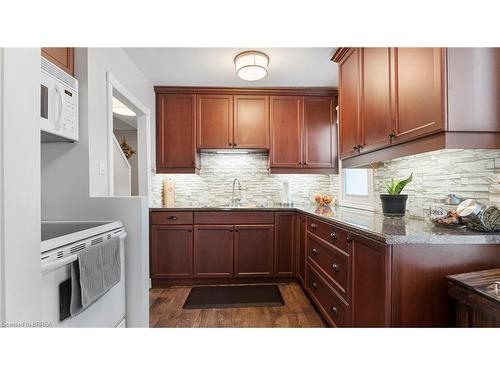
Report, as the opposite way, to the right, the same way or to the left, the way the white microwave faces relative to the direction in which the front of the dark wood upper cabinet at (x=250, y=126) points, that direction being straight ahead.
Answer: to the left

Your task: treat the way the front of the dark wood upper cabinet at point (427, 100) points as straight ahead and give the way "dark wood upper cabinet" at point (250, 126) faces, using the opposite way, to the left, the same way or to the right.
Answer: to the left

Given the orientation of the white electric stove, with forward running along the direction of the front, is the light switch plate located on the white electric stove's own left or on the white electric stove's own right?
on the white electric stove's own left

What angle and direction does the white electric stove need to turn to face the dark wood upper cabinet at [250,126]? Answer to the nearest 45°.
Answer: approximately 90° to its left

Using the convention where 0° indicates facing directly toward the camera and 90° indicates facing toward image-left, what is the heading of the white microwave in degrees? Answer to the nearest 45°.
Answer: approximately 315°

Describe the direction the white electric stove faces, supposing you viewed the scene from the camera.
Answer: facing the viewer and to the right of the viewer

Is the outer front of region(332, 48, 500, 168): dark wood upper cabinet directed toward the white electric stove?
yes

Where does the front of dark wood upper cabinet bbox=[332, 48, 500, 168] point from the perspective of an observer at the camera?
facing the viewer and to the left of the viewer

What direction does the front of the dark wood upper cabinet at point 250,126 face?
toward the camera

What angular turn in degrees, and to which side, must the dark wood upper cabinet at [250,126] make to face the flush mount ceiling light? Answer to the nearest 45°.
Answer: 0° — it already faces it

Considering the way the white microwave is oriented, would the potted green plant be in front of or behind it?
in front
